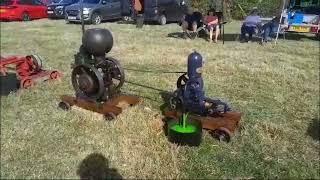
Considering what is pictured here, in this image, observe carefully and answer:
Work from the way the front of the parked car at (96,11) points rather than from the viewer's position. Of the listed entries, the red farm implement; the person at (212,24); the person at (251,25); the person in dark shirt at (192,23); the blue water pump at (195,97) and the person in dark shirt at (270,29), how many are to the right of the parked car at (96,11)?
0

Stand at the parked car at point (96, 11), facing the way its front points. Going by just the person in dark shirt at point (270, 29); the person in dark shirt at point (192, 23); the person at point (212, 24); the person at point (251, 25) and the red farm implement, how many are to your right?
0

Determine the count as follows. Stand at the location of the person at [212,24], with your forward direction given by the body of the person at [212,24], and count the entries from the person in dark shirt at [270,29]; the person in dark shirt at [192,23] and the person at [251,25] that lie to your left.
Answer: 2

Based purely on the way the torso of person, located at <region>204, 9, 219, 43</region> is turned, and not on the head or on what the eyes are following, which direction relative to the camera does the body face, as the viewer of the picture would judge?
toward the camera

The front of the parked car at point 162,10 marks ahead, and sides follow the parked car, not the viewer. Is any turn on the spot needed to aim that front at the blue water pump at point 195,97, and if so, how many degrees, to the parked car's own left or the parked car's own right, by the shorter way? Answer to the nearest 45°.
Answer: approximately 45° to the parked car's own left

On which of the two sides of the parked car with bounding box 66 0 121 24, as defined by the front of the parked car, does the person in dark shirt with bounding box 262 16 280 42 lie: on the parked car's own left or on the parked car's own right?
on the parked car's own left

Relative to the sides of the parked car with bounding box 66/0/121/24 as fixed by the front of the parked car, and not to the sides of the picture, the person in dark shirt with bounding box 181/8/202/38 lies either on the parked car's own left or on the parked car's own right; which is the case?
on the parked car's own left

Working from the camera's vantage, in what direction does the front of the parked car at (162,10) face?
facing the viewer and to the left of the viewer

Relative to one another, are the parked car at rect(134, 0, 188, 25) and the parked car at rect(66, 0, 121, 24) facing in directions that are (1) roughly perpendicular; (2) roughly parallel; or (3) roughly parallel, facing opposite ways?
roughly parallel

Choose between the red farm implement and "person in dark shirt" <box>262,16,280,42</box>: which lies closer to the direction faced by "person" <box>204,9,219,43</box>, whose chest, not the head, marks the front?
the red farm implement

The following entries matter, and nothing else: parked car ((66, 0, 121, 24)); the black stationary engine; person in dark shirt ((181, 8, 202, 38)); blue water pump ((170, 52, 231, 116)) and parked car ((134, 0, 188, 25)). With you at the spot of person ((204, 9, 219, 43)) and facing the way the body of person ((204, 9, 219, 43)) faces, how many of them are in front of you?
2

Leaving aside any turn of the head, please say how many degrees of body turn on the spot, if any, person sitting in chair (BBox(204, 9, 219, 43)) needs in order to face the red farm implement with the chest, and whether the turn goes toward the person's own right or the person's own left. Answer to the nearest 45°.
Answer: approximately 45° to the person's own right

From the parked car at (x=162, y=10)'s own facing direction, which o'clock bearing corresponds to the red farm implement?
The red farm implement is roughly at 11 o'clock from the parked car.

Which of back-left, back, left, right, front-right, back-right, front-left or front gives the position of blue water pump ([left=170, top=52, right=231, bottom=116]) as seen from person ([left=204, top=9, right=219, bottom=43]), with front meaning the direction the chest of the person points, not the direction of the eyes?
front

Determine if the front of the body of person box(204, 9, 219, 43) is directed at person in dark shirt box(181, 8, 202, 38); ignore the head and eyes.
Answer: no

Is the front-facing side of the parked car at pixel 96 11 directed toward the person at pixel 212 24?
no

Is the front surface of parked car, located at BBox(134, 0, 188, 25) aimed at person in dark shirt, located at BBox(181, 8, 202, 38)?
no
